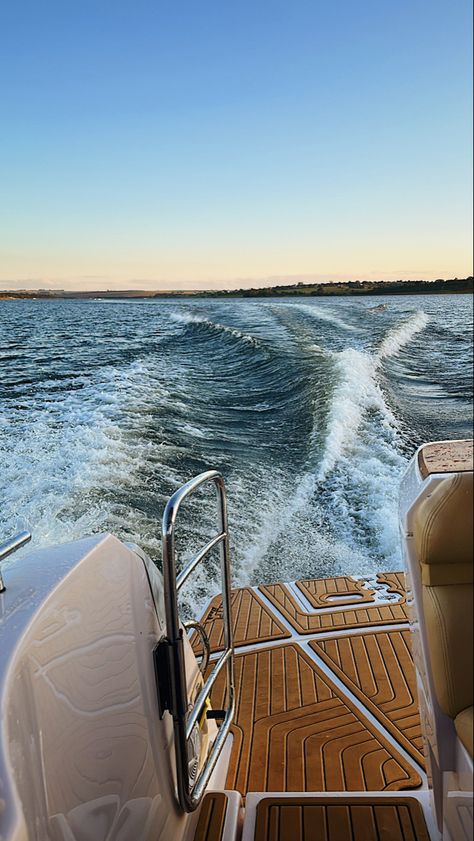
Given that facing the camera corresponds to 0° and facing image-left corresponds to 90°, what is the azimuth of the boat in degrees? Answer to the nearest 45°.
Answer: approximately 0°
